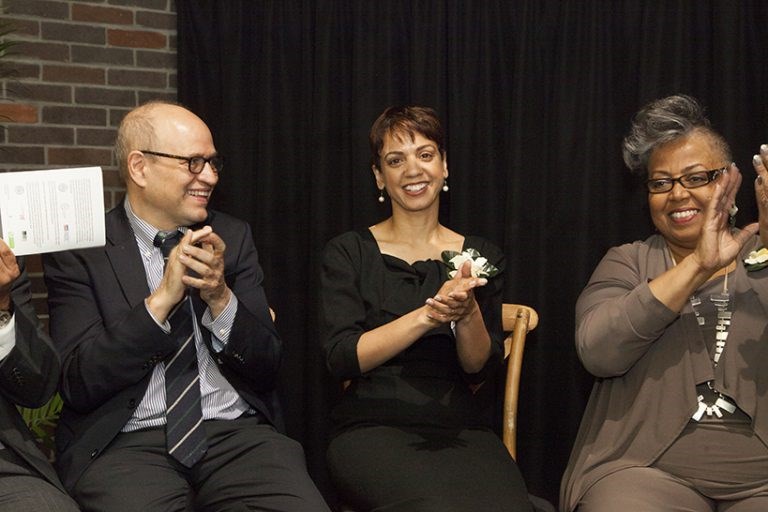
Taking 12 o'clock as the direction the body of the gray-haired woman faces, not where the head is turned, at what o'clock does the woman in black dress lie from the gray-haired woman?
The woman in black dress is roughly at 3 o'clock from the gray-haired woman.

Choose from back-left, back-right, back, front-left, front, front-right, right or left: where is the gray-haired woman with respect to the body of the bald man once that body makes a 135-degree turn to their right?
back

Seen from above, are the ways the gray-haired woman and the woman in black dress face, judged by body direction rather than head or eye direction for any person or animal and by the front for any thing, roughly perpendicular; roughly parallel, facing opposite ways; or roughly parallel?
roughly parallel

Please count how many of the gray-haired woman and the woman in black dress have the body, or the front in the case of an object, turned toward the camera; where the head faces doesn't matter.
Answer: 2

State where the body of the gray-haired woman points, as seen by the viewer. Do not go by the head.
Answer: toward the camera

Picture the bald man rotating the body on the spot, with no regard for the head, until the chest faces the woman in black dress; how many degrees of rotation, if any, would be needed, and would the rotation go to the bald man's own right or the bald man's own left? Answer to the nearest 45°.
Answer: approximately 45° to the bald man's own left

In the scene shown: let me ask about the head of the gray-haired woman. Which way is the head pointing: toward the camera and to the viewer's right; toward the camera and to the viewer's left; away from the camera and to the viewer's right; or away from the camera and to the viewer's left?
toward the camera and to the viewer's left

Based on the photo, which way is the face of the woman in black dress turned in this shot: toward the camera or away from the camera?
toward the camera

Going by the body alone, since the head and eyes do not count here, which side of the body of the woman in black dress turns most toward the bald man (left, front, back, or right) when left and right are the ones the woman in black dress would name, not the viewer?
right

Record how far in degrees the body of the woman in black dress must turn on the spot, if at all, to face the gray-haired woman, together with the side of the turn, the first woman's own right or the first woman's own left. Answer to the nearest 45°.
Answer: approximately 90° to the first woman's own left

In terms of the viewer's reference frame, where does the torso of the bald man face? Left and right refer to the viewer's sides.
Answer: facing the viewer and to the right of the viewer

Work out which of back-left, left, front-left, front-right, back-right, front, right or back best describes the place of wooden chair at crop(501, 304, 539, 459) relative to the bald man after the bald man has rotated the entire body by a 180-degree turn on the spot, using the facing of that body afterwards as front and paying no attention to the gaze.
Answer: back-right
